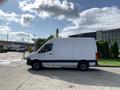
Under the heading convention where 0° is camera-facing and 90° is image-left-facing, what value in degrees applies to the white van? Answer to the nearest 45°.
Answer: approximately 90°
